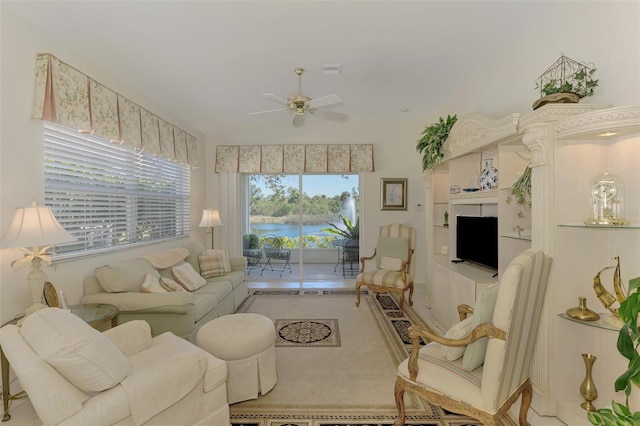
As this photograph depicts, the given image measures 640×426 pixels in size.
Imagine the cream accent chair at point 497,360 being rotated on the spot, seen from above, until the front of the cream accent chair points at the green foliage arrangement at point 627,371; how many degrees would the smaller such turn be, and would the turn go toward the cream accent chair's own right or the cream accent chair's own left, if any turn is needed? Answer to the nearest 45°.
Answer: approximately 180°

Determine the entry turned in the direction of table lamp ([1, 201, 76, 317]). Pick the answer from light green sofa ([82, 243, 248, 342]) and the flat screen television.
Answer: the flat screen television

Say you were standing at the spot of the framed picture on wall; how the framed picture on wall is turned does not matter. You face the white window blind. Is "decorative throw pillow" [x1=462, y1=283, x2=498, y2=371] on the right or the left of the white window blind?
left

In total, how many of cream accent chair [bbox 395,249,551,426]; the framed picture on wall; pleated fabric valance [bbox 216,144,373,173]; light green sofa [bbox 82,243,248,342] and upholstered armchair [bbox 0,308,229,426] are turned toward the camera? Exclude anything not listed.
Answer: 2

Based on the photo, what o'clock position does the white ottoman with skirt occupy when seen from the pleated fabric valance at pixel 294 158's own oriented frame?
The white ottoman with skirt is roughly at 12 o'clock from the pleated fabric valance.

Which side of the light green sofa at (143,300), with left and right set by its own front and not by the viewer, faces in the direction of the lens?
right
